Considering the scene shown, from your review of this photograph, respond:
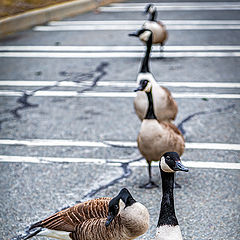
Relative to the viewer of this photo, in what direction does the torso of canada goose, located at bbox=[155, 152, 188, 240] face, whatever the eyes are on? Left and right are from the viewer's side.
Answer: facing the viewer and to the right of the viewer

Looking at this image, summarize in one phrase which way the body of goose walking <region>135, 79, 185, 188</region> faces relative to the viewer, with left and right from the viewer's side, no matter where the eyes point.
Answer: facing the viewer and to the left of the viewer

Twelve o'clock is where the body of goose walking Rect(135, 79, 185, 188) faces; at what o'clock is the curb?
The curb is roughly at 4 o'clock from the goose walking.

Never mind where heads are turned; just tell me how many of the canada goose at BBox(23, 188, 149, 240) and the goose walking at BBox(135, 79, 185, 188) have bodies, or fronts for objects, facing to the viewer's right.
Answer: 1

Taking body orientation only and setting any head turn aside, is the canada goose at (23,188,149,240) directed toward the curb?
no

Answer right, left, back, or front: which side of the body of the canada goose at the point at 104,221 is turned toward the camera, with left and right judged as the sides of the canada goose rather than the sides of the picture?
right

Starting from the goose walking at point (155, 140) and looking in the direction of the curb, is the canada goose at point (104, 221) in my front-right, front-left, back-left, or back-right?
back-left

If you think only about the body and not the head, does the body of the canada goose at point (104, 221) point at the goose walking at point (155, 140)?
no

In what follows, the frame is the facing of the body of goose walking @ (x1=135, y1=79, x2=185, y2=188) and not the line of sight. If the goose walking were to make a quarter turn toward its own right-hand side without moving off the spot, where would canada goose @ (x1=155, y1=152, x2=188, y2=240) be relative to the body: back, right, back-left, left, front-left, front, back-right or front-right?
back-left

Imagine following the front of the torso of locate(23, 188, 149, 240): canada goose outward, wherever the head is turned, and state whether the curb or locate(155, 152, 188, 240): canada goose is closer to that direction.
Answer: the canada goose

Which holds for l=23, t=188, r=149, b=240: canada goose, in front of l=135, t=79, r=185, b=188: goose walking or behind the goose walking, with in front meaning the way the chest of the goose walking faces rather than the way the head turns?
in front

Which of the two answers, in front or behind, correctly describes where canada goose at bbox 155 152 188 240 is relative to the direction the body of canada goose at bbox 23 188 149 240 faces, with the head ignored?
in front
